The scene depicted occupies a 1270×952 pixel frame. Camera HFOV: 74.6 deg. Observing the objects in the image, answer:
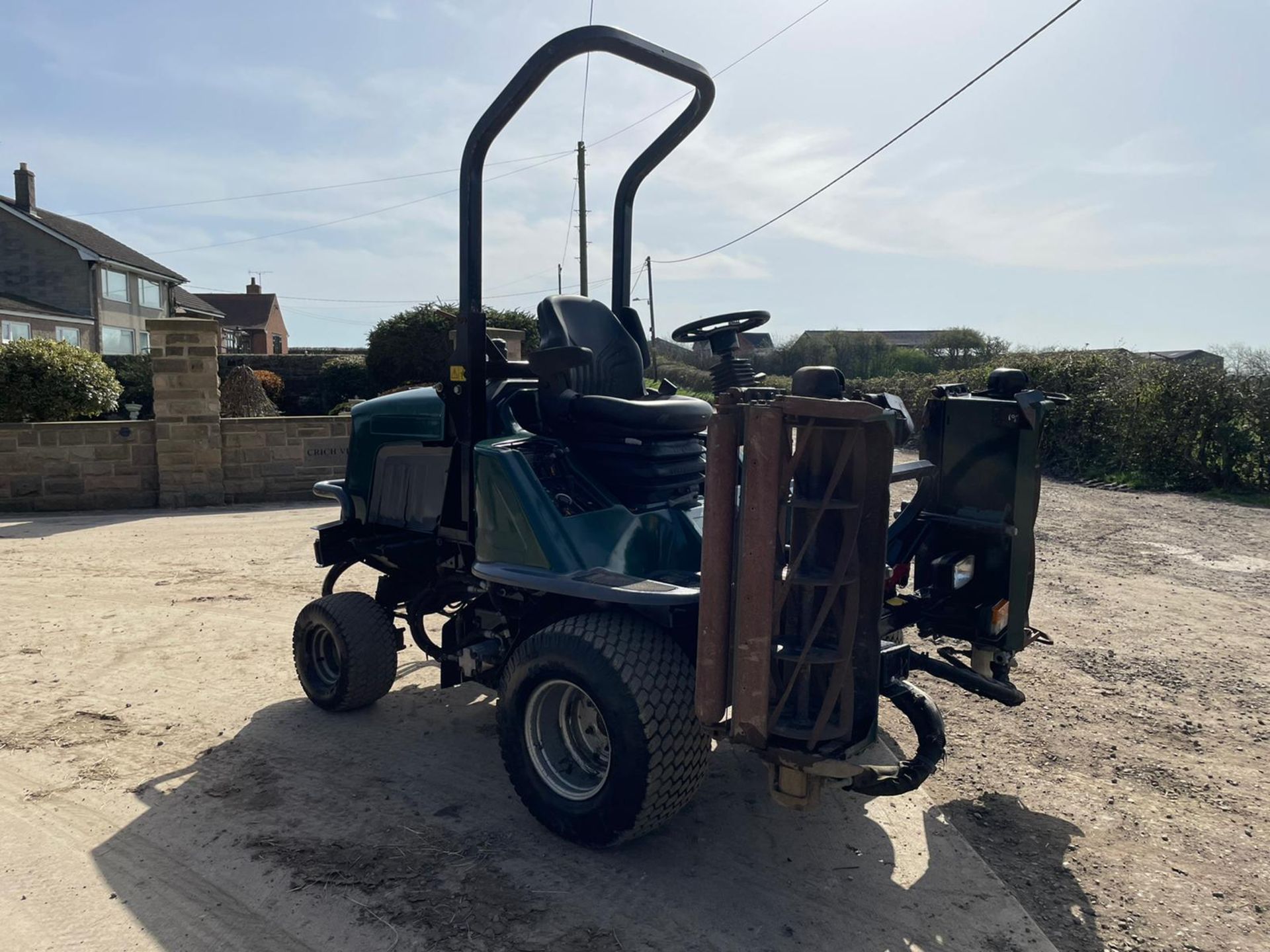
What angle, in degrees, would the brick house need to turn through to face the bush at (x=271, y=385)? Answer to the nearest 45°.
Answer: approximately 45° to its right

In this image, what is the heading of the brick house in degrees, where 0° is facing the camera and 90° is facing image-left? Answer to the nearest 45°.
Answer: approximately 315°

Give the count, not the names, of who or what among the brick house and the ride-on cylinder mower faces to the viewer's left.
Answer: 0

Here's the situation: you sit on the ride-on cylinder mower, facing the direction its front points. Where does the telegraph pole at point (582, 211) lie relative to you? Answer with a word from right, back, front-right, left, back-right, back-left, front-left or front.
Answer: back-left

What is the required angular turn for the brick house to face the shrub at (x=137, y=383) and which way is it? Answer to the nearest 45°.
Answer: approximately 45° to its right

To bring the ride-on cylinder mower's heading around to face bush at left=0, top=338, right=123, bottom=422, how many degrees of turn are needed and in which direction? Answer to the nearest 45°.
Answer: approximately 180°

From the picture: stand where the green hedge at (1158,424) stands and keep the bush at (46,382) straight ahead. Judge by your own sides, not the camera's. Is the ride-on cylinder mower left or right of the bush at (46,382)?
left

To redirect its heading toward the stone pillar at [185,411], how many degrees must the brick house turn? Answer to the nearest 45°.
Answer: approximately 45° to its right
